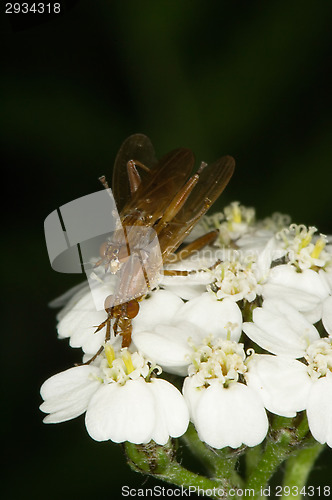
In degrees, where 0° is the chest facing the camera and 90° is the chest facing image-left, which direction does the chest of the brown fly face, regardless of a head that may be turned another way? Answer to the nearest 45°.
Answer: approximately 45°

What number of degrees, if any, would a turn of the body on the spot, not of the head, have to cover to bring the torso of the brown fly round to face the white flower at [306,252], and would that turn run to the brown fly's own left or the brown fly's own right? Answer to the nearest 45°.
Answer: approximately 135° to the brown fly's own left
